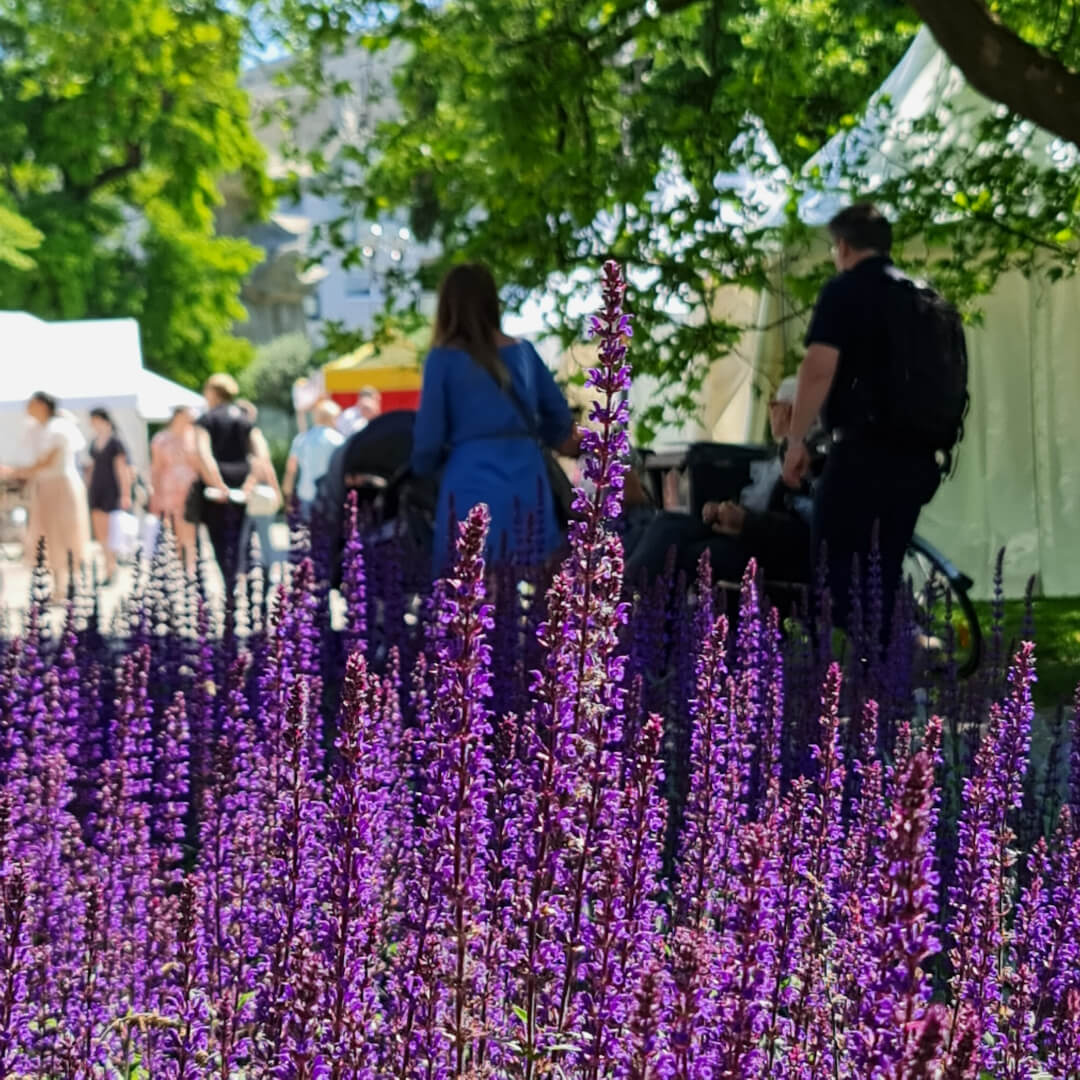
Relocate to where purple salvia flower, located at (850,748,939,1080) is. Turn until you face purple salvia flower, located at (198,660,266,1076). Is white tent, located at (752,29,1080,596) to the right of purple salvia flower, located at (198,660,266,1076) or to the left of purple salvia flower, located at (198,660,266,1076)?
right

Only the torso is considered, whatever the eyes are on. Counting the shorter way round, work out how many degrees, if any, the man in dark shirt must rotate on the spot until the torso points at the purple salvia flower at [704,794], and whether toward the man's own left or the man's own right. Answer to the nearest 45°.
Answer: approximately 135° to the man's own left

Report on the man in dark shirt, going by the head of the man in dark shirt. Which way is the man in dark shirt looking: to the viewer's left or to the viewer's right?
to the viewer's left

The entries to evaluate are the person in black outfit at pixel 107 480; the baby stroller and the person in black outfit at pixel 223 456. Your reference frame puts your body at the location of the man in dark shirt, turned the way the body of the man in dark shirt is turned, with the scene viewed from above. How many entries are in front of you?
3

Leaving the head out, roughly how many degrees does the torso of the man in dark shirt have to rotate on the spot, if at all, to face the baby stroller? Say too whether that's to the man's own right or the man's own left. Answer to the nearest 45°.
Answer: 0° — they already face it

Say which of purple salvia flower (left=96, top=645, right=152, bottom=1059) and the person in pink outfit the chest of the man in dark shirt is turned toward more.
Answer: the person in pink outfit

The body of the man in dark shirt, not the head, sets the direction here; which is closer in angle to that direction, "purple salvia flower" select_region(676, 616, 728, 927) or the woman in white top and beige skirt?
the woman in white top and beige skirt

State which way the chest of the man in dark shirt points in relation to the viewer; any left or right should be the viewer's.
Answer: facing away from the viewer and to the left of the viewer

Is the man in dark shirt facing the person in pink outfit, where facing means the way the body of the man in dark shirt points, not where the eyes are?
yes

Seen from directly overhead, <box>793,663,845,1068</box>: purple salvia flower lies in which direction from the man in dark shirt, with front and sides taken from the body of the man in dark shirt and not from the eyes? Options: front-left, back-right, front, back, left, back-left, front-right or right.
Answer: back-left

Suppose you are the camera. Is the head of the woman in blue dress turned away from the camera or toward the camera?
away from the camera

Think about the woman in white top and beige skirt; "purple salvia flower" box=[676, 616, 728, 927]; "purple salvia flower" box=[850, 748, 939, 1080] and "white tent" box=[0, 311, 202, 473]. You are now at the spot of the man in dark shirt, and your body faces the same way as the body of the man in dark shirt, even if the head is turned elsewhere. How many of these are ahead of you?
2

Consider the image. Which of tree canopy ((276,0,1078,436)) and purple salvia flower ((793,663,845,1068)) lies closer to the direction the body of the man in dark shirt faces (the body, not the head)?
the tree canopy
